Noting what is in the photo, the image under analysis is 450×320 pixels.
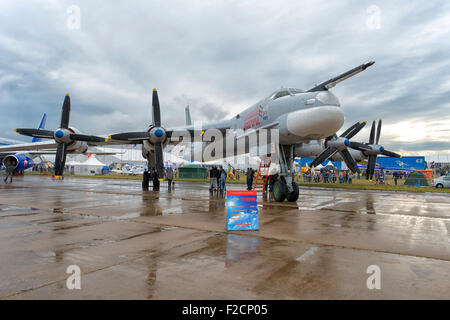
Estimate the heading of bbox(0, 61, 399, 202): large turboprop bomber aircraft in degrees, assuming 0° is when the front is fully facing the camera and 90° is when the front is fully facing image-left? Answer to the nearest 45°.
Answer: approximately 315°

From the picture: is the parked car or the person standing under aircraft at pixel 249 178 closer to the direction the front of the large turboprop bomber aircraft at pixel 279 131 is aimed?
the parked car

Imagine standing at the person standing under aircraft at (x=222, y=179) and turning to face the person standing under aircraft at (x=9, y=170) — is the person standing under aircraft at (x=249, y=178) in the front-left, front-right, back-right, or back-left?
back-right

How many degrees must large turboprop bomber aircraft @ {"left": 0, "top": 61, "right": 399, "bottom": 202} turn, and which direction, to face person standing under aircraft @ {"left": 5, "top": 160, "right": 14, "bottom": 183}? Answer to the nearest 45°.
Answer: approximately 180°

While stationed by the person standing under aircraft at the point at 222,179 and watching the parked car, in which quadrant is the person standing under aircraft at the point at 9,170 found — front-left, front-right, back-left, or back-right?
back-left
